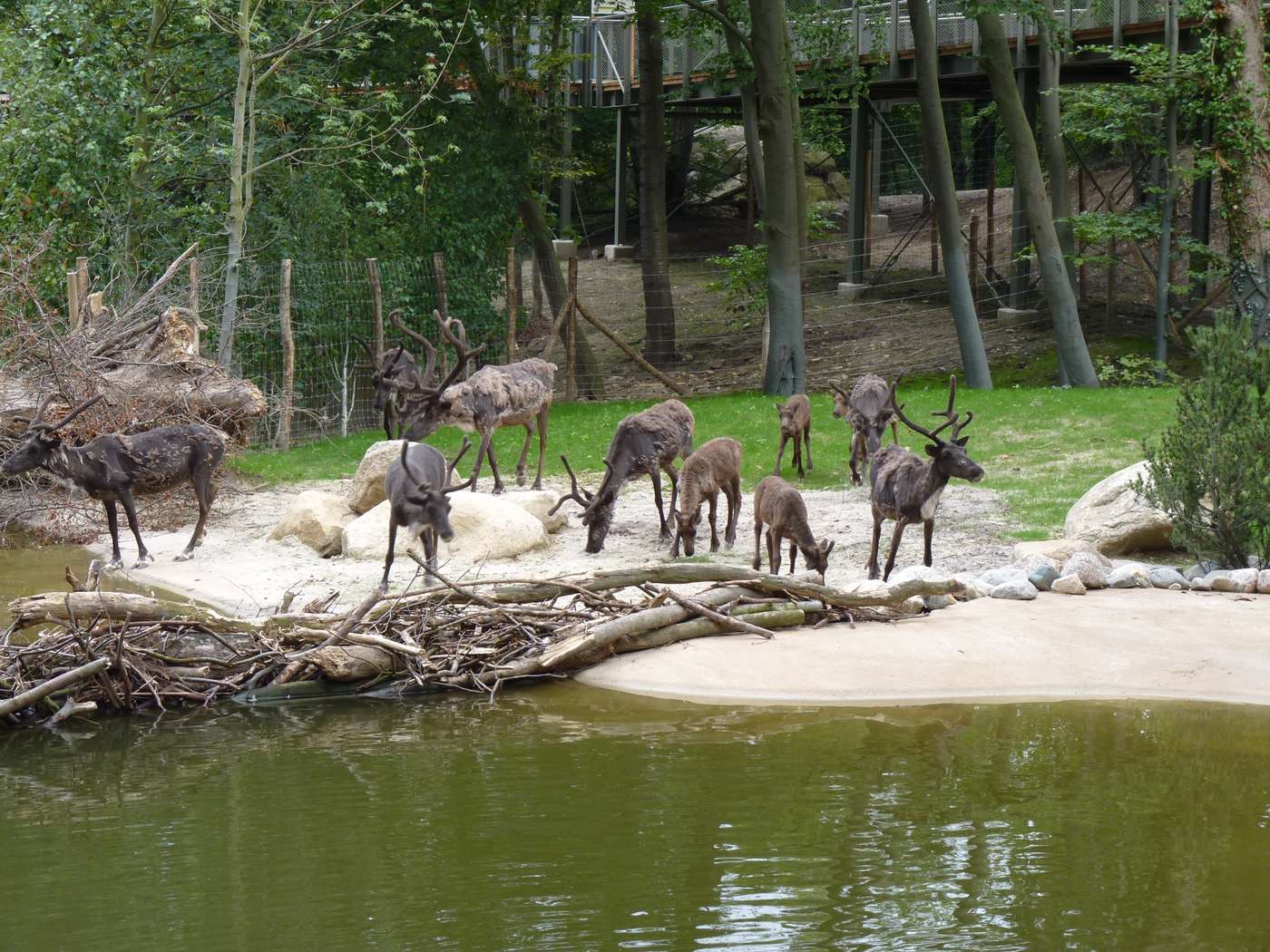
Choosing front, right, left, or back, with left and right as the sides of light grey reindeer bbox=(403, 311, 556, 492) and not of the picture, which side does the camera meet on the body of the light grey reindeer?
left

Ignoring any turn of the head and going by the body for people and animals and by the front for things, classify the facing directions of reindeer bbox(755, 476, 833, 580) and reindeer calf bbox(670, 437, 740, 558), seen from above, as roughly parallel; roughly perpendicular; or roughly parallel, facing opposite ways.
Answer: roughly perpendicular

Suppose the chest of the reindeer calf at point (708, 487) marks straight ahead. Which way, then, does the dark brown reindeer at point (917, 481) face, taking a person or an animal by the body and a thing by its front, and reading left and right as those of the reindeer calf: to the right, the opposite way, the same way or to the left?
to the left

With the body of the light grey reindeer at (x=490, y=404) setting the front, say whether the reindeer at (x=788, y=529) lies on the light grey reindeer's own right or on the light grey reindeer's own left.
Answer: on the light grey reindeer's own left

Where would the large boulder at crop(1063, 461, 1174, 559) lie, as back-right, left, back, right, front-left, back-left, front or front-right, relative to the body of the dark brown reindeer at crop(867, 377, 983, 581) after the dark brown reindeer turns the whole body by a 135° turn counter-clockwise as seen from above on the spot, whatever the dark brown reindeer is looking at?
front-right

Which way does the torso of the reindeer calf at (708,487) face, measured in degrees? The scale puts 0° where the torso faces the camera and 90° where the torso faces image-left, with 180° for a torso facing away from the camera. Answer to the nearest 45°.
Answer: approximately 45°

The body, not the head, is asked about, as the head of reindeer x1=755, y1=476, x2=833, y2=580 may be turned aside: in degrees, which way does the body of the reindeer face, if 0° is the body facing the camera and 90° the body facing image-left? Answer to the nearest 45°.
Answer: approximately 315°

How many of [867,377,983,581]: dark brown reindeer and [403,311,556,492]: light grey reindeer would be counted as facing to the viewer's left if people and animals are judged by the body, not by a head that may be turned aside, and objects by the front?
1

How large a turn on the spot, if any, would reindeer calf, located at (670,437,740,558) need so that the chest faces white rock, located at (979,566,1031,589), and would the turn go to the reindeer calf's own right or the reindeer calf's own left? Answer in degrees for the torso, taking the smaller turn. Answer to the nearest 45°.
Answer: approximately 90° to the reindeer calf's own left

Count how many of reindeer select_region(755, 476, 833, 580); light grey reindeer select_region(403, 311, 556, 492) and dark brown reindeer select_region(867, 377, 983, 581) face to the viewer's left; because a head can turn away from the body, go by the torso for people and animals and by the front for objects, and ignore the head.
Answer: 1

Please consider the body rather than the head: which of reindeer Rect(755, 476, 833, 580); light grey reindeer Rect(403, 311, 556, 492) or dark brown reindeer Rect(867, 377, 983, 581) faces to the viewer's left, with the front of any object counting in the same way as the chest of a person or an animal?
the light grey reindeer

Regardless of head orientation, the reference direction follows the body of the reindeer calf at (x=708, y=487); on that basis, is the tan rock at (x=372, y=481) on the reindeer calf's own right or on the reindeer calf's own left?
on the reindeer calf's own right
